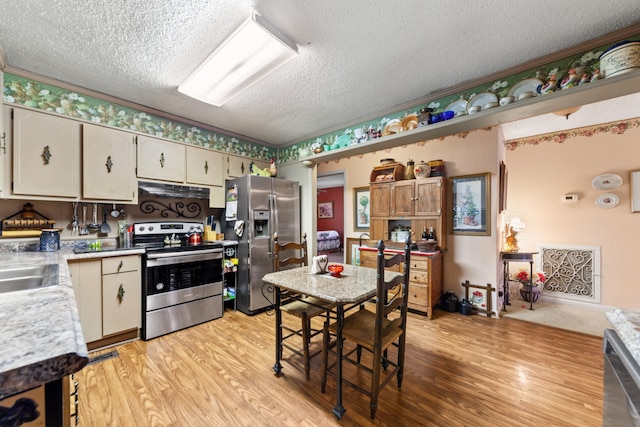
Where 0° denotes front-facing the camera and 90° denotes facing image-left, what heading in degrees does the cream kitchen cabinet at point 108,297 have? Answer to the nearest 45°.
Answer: approximately 315°

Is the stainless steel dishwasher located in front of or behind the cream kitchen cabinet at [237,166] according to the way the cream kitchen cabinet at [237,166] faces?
in front

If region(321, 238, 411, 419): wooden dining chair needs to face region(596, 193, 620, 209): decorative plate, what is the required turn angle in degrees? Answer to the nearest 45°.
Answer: approximately 90° to its right

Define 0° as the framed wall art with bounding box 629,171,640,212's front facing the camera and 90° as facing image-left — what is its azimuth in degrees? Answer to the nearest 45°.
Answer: approximately 0°

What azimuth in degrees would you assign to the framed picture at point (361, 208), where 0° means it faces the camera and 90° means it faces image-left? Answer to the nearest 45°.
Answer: approximately 45°

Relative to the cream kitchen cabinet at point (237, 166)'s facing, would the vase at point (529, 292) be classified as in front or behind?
in front
